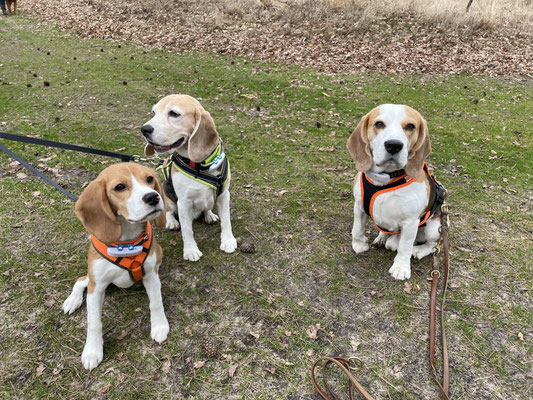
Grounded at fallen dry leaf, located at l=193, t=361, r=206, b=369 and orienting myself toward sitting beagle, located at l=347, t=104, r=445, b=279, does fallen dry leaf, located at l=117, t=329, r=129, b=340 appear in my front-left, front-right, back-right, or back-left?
back-left

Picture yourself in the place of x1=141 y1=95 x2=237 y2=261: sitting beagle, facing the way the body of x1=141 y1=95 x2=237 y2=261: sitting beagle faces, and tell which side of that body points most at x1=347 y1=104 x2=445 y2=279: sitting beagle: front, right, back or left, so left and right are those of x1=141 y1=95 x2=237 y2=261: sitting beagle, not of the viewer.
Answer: left

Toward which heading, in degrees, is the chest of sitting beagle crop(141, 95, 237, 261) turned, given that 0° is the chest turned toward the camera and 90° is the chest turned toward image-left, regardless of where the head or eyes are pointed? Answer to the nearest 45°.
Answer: approximately 0°

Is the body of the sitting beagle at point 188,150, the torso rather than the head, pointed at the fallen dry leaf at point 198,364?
yes

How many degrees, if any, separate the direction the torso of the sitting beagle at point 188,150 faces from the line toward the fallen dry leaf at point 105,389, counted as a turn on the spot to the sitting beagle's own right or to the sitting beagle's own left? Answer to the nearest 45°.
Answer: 0° — it already faces it

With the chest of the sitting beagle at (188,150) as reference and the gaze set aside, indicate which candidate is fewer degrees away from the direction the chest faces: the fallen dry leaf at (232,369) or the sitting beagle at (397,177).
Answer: the fallen dry leaf
